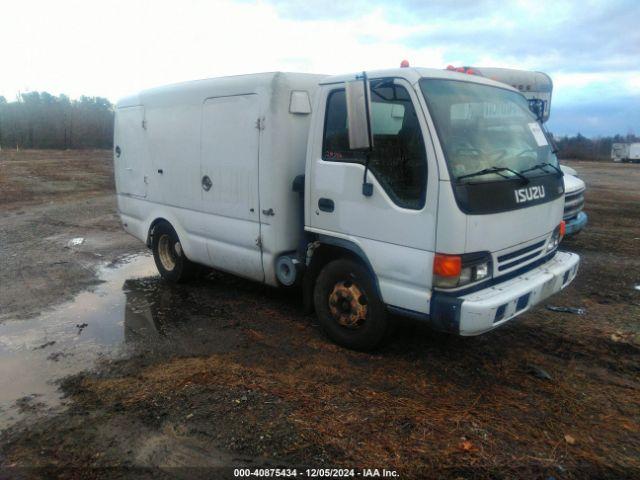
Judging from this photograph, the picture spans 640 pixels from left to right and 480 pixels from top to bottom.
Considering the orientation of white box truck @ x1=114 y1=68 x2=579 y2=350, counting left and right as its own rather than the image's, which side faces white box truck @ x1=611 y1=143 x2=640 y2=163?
left

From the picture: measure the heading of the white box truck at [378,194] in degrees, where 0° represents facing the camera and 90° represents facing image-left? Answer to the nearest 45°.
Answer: approximately 315°
